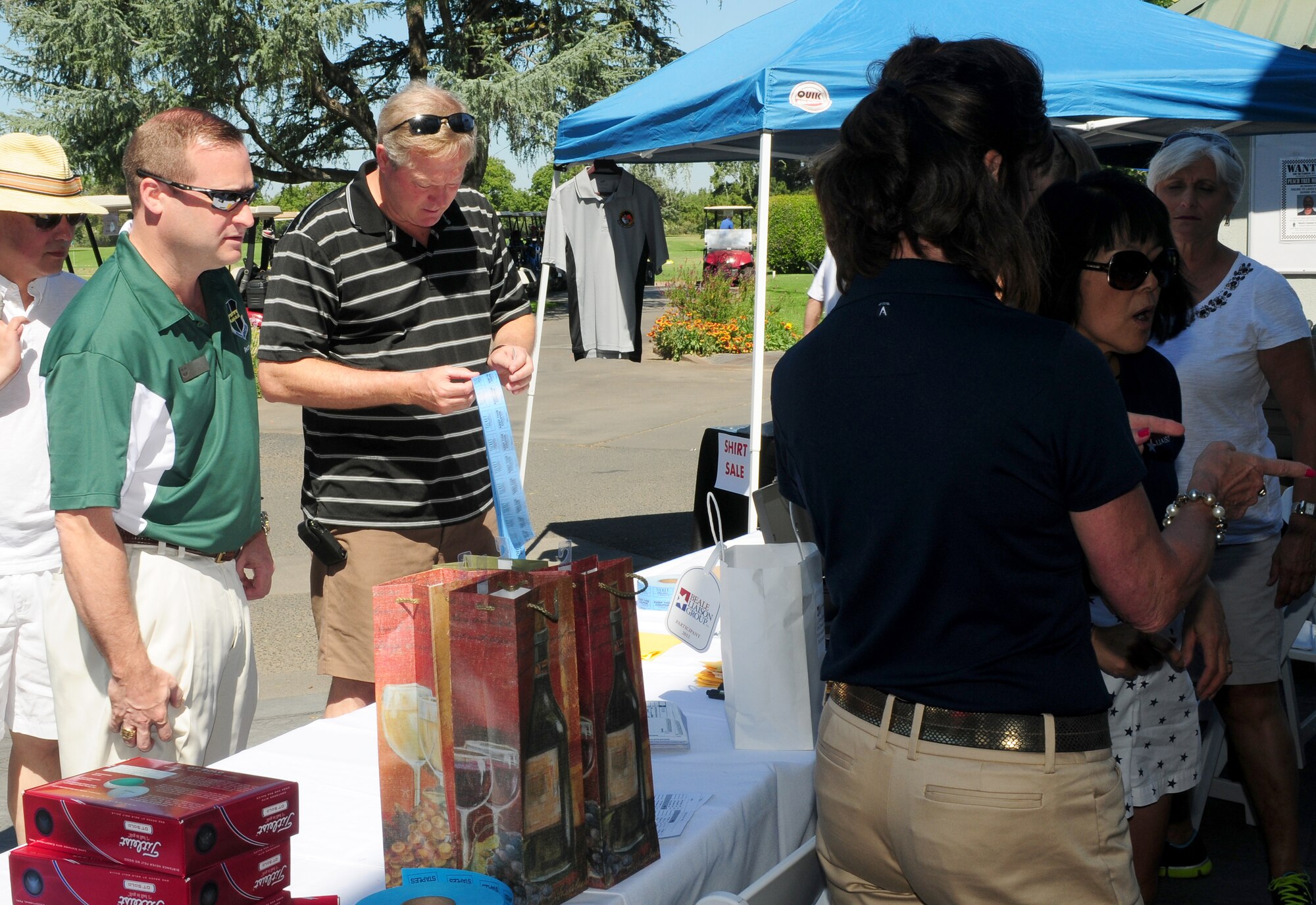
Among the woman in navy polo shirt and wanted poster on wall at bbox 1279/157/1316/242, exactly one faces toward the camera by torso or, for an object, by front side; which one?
the wanted poster on wall

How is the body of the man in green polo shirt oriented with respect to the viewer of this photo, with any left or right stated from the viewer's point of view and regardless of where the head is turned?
facing the viewer and to the right of the viewer

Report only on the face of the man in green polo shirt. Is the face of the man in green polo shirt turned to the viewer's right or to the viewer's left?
to the viewer's right

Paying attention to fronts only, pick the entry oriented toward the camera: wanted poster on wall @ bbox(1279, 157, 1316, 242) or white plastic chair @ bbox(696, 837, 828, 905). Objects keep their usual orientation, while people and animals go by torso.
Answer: the wanted poster on wall

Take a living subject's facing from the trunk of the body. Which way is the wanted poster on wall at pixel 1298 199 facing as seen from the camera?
toward the camera

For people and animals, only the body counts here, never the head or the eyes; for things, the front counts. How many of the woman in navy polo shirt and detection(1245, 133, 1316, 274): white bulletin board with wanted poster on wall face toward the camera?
1

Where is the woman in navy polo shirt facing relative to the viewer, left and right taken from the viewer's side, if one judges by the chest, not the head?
facing away from the viewer and to the right of the viewer

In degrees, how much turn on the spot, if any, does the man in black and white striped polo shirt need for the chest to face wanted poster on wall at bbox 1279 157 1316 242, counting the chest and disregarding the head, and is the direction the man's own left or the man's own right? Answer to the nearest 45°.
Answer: approximately 90° to the man's own left

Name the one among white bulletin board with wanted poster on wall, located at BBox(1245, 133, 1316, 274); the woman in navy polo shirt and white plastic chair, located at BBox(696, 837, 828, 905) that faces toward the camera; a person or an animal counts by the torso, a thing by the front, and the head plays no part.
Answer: the white bulletin board with wanted poster on wall

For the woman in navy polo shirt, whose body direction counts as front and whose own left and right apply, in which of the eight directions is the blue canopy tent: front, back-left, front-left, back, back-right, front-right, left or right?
front-left
